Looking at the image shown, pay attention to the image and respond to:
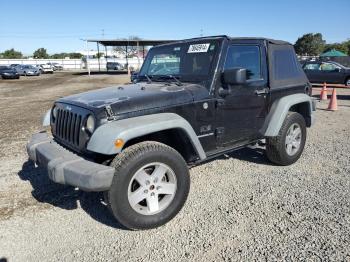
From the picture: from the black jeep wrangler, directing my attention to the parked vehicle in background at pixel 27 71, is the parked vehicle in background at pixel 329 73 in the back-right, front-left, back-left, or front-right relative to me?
front-right

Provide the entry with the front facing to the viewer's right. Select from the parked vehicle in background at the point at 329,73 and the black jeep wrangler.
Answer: the parked vehicle in background

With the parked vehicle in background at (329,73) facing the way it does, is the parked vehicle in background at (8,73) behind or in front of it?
behind

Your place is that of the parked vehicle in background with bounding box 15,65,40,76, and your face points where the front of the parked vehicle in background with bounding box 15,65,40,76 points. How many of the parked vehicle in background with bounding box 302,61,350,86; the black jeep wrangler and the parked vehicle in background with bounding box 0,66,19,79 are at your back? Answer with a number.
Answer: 0

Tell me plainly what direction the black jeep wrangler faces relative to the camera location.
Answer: facing the viewer and to the left of the viewer

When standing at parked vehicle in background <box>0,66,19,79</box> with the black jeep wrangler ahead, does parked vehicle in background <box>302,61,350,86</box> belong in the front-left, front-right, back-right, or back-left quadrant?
front-left

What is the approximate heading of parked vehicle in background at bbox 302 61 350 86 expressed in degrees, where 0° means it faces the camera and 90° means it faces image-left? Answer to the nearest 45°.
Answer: approximately 270°

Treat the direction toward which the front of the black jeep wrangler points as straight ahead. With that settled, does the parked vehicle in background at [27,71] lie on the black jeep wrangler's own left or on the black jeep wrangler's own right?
on the black jeep wrangler's own right

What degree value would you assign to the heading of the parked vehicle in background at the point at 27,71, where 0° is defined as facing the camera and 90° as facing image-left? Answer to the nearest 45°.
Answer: approximately 315°

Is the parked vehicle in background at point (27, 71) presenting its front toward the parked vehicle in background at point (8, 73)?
no
